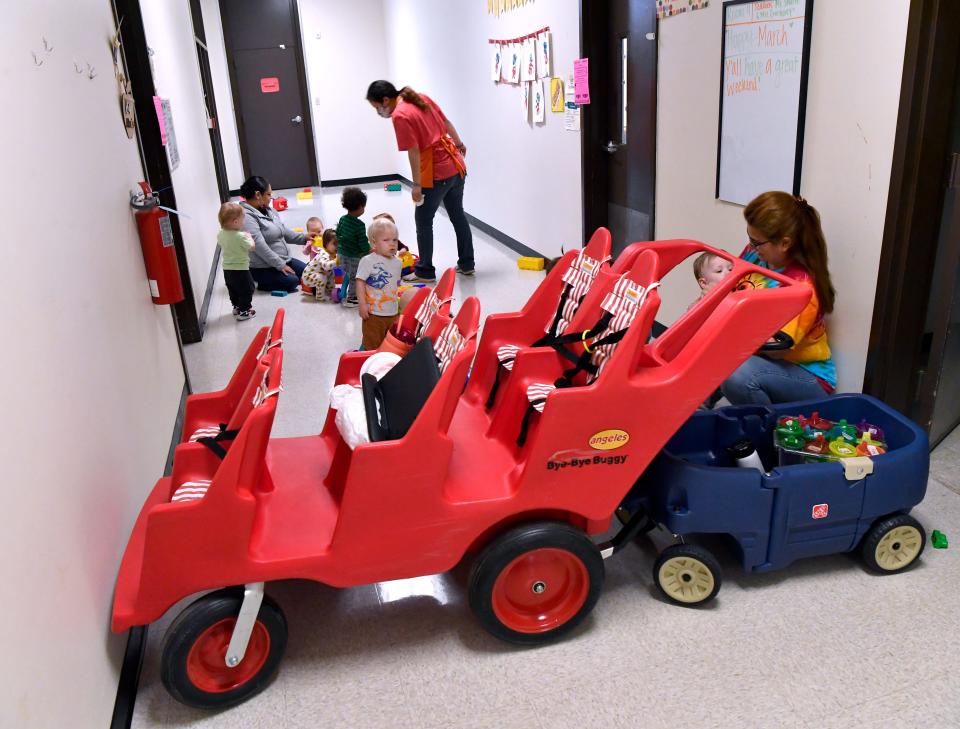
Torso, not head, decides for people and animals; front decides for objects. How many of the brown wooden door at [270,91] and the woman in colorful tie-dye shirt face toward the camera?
1

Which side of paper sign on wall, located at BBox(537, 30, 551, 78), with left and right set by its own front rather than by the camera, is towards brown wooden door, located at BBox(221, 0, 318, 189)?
right

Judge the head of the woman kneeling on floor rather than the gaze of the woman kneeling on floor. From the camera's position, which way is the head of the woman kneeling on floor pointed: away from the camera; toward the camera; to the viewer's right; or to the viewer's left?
to the viewer's right

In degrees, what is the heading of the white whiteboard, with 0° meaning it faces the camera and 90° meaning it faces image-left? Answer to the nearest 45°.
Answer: approximately 45°

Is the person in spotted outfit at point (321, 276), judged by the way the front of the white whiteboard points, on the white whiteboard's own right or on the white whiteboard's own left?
on the white whiteboard's own right

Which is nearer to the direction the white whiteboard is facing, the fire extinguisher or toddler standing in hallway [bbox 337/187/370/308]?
the fire extinguisher

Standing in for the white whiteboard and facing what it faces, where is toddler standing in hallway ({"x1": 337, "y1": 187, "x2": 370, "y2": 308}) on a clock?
The toddler standing in hallway is roughly at 2 o'clock from the white whiteboard.

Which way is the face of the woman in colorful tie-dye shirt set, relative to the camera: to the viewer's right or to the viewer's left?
to the viewer's left

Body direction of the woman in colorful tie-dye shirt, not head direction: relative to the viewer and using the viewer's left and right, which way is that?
facing to the left of the viewer

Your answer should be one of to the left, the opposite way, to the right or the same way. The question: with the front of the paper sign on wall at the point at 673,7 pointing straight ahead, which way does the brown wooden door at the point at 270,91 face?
to the left

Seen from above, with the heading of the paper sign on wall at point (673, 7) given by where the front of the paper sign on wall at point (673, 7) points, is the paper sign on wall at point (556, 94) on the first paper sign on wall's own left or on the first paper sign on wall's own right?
on the first paper sign on wall's own right

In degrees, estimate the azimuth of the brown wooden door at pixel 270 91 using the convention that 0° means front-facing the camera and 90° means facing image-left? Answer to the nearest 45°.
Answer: approximately 0°
